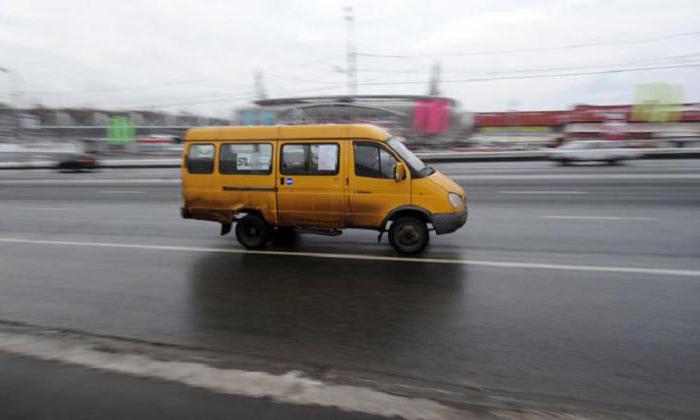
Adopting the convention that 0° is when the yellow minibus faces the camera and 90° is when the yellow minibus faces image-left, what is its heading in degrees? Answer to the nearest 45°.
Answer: approximately 270°

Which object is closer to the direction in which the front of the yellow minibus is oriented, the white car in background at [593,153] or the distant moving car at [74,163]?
the white car in background

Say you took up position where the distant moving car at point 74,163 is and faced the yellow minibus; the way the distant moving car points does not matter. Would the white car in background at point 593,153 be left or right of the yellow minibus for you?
left
